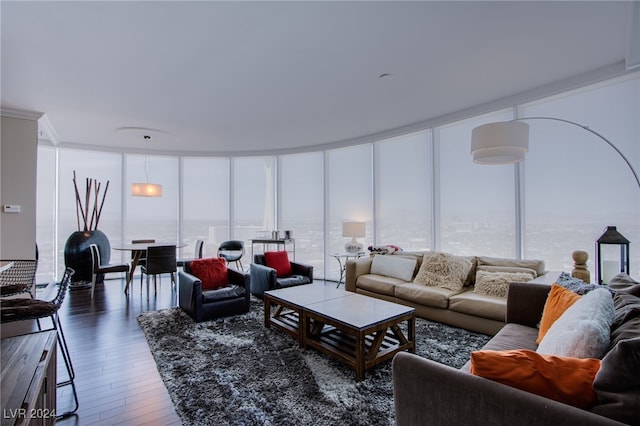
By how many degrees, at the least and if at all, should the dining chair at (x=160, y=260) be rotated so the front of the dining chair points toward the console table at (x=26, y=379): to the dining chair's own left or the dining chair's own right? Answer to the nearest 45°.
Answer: approximately 135° to the dining chair's own left

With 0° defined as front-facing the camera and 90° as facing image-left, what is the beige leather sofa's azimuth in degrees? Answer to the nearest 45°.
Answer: approximately 45°

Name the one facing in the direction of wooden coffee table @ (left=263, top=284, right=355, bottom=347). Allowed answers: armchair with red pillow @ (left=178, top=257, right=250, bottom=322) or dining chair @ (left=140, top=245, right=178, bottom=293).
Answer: the armchair with red pillow

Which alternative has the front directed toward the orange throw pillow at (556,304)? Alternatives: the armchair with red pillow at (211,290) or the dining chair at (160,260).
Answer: the armchair with red pillow

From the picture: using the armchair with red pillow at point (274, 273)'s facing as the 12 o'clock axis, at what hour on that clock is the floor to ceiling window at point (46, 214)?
The floor to ceiling window is roughly at 5 o'clock from the armchair with red pillow.

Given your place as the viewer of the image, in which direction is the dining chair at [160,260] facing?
facing away from the viewer and to the left of the viewer

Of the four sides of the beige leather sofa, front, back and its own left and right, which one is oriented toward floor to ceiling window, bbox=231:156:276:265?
right
